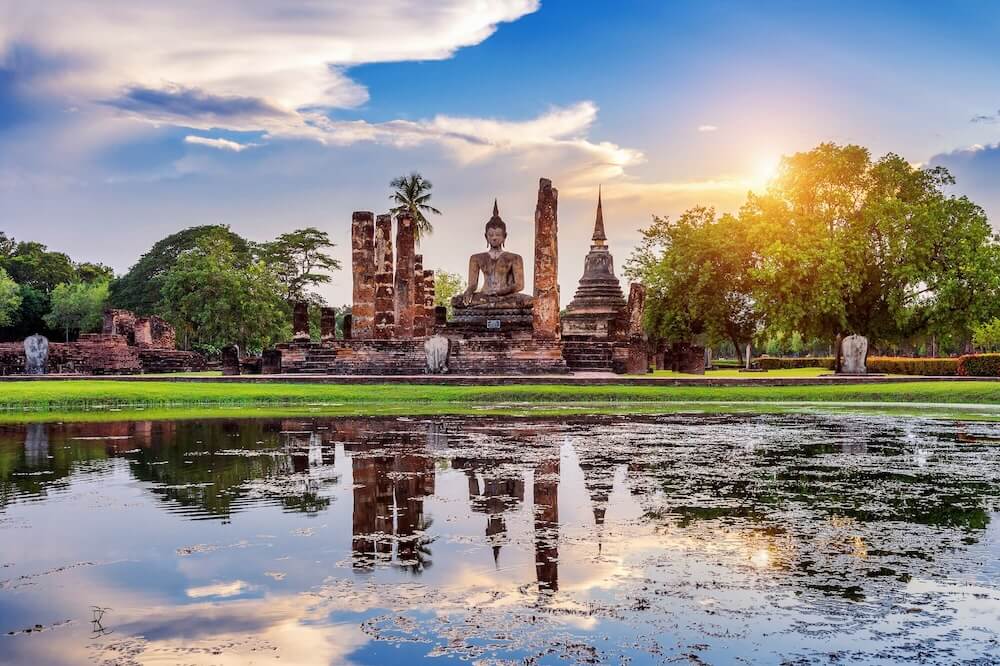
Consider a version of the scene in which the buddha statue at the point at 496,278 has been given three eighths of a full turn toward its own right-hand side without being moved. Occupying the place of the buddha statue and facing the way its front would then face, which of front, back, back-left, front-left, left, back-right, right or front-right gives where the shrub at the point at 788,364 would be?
right

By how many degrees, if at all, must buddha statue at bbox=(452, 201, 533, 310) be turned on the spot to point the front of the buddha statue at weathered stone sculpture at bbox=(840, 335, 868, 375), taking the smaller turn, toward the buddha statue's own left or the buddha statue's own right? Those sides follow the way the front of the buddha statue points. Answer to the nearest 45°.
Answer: approximately 45° to the buddha statue's own left

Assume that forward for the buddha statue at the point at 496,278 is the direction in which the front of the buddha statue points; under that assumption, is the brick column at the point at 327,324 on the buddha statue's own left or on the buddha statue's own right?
on the buddha statue's own right

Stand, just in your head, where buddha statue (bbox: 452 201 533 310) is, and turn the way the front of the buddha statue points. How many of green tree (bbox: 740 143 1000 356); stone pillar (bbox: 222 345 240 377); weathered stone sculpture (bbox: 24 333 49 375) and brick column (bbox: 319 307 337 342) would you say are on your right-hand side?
3

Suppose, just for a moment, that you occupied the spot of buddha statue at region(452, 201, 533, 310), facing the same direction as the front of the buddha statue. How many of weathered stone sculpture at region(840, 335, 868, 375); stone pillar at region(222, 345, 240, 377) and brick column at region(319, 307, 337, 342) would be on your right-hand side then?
2

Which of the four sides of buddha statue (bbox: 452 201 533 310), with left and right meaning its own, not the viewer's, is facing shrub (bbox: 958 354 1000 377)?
left

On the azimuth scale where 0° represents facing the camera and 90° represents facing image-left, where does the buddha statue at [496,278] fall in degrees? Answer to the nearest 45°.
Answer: approximately 0°

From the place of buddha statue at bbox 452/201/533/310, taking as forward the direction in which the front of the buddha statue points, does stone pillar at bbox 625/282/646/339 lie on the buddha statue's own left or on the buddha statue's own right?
on the buddha statue's own left

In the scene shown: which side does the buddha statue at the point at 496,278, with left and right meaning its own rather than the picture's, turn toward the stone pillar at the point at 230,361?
right

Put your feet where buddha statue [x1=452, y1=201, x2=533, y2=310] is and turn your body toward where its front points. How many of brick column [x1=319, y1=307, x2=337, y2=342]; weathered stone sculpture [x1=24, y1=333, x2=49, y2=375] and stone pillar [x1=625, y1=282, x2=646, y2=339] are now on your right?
2
